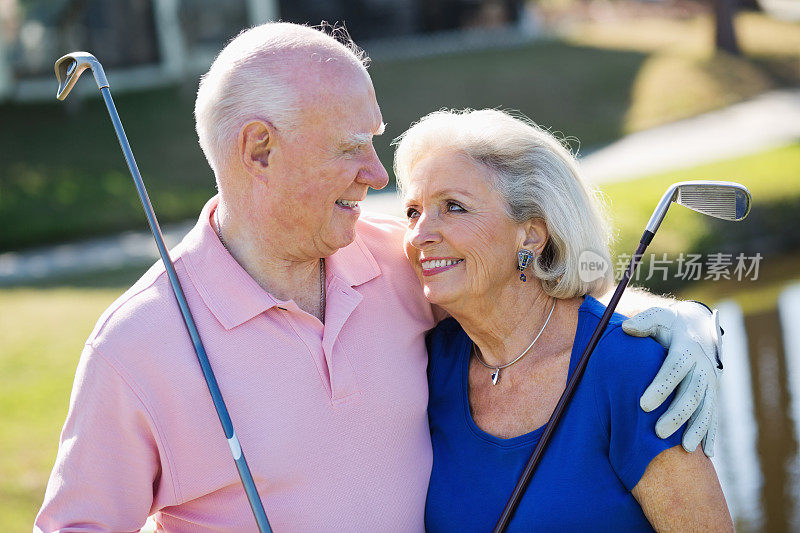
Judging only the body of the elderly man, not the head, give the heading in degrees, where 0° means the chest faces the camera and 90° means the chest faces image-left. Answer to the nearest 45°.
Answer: approximately 315°

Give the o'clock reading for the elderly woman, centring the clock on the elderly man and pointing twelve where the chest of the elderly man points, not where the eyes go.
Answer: The elderly woman is roughly at 10 o'clock from the elderly man.

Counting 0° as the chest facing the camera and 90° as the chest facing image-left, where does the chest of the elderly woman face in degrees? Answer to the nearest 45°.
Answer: approximately 45°

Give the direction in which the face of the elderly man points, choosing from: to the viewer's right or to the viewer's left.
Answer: to the viewer's right

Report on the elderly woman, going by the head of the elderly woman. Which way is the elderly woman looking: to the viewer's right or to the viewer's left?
to the viewer's left
